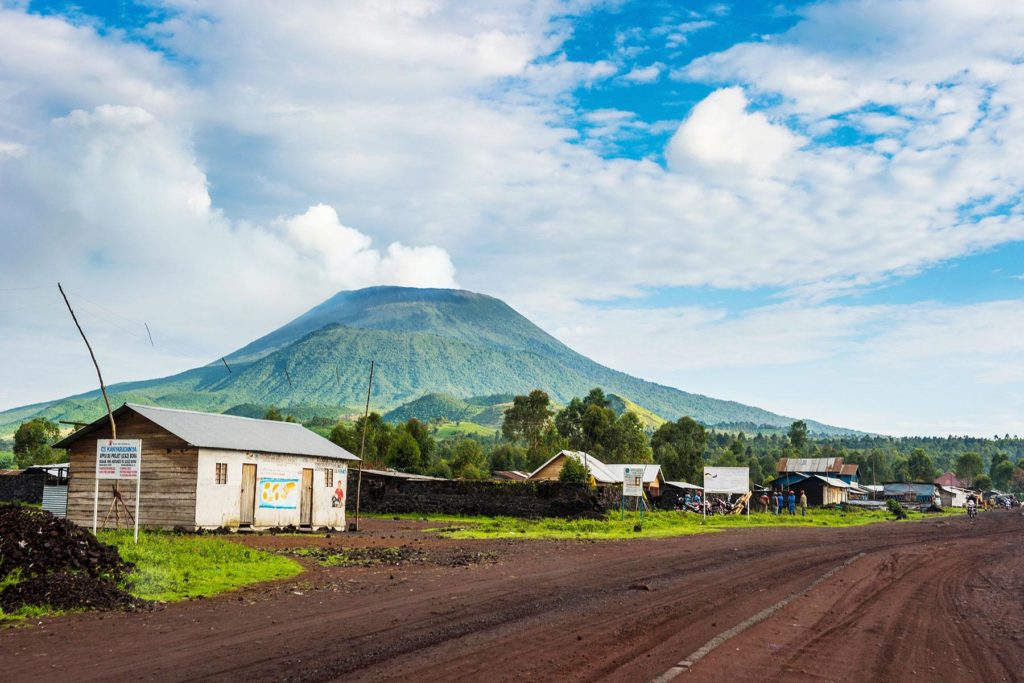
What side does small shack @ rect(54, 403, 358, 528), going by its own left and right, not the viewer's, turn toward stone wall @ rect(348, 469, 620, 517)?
left

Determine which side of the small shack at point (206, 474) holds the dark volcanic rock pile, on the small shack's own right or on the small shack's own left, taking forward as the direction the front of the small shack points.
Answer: on the small shack's own right

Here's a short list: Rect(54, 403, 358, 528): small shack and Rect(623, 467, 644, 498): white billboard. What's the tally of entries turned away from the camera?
0

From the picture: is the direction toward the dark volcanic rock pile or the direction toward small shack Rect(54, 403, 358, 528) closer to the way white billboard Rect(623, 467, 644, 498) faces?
the dark volcanic rock pile

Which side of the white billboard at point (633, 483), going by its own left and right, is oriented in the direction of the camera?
front

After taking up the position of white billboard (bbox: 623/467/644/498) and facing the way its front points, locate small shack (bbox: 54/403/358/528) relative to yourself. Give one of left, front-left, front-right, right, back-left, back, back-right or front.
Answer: front-right

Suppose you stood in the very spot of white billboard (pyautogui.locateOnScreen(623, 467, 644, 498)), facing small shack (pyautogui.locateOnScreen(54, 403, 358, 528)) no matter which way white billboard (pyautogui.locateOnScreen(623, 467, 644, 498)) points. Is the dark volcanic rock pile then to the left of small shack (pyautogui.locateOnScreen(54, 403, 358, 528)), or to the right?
left

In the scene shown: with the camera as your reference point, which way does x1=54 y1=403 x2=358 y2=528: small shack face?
facing the viewer and to the right of the viewer
